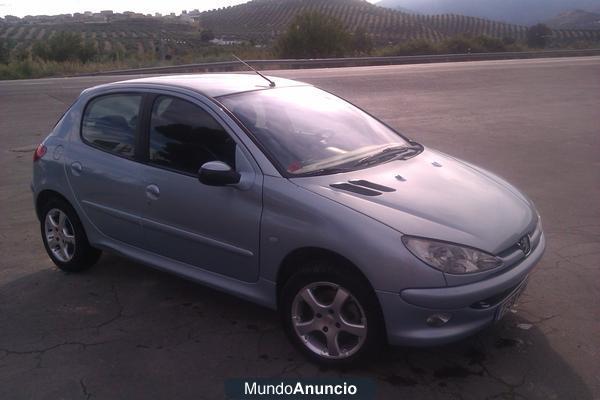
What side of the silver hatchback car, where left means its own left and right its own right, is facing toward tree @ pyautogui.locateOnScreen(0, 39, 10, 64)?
back

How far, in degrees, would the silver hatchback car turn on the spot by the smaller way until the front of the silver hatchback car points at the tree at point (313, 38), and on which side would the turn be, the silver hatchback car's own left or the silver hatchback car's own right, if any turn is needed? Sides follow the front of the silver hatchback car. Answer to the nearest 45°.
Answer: approximately 135° to the silver hatchback car's own left

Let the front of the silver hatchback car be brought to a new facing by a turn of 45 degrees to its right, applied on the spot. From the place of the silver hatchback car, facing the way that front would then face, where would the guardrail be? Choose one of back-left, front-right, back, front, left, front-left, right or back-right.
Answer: back

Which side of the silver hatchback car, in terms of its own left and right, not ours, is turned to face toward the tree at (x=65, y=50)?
back

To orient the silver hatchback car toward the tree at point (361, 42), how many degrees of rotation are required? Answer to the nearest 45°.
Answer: approximately 135° to its left

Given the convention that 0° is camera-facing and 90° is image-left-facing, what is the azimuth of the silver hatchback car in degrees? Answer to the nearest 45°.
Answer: approximately 315°
